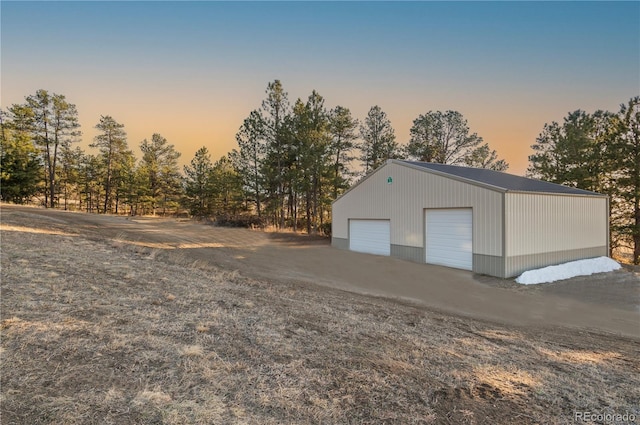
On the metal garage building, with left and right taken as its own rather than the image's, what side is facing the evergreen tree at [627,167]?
back

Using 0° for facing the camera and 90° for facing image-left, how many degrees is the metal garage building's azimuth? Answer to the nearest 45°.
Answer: approximately 45°

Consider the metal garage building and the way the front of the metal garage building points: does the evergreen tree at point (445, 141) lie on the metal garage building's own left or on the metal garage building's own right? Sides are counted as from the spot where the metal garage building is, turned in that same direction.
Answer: on the metal garage building's own right

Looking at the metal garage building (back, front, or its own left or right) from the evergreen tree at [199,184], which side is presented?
right

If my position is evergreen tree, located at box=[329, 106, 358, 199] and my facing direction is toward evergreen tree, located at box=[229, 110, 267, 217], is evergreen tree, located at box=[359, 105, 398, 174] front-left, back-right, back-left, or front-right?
back-right

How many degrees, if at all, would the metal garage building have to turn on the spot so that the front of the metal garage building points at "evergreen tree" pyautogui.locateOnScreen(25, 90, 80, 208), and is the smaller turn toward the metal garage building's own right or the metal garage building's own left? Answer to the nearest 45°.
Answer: approximately 45° to the metal garage building's own right

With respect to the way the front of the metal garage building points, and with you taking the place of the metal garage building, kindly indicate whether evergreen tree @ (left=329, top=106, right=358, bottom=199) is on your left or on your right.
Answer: on your right

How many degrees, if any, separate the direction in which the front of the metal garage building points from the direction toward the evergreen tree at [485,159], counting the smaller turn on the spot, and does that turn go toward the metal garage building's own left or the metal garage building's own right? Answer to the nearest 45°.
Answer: approximately 135° to the metal garage building's own right

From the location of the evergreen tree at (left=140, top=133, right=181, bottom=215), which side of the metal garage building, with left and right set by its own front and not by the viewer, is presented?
right
